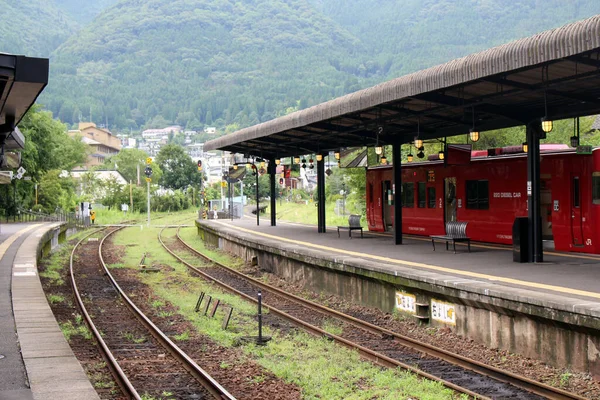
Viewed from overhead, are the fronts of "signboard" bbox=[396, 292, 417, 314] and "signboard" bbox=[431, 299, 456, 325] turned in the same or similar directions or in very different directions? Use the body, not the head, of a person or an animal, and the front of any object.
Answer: same or similar directions

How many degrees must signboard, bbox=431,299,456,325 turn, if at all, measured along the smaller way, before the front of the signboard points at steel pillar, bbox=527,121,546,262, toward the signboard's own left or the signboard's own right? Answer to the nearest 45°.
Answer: approximately 180°

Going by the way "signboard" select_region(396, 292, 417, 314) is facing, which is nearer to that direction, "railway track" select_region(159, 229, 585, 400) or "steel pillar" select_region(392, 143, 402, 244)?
the railway track

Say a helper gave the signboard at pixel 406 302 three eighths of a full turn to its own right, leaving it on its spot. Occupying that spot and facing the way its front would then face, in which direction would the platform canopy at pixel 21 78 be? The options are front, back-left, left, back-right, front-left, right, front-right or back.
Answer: back-left

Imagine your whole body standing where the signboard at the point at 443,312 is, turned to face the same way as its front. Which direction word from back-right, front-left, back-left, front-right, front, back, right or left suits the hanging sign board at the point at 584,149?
back

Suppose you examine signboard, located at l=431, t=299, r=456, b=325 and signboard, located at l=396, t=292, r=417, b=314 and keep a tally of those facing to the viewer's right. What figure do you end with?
0

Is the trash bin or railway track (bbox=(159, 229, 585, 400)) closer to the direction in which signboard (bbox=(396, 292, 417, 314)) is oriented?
the railway track

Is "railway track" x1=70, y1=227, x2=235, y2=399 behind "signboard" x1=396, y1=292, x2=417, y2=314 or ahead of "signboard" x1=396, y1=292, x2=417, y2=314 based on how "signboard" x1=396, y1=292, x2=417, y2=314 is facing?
ahead

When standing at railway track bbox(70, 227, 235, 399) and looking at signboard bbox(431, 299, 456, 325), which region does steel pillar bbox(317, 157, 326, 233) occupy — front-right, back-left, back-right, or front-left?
front-left

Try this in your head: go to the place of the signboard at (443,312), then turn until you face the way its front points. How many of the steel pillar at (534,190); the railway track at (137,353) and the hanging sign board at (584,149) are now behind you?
2

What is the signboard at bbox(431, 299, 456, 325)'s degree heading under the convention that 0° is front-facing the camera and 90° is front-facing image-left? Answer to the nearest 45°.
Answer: approximately 45°

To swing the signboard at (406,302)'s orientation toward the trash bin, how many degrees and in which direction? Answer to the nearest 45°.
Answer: approximately 180°

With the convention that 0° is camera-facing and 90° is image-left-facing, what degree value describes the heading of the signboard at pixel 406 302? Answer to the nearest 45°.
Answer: approximately 45°
